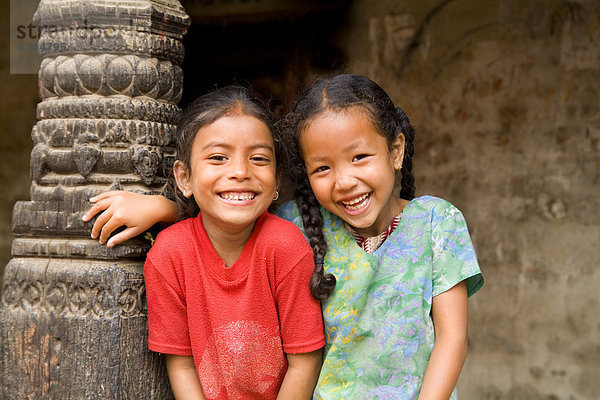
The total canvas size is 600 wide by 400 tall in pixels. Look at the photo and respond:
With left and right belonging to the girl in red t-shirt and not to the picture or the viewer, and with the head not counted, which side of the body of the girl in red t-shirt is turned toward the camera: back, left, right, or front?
front

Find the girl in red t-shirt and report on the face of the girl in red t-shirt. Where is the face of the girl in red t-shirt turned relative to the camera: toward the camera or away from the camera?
toward the camera
